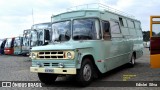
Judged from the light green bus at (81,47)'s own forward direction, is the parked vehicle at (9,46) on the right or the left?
on its right

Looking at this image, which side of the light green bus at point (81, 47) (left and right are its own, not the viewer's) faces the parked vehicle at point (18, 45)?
right

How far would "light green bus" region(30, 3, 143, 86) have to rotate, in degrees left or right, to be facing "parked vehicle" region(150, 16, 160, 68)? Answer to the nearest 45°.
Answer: approximately 135° to its left

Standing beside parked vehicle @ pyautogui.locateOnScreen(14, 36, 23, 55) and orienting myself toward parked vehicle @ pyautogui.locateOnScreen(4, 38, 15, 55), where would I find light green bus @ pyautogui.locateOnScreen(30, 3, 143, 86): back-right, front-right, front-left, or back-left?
back-left
